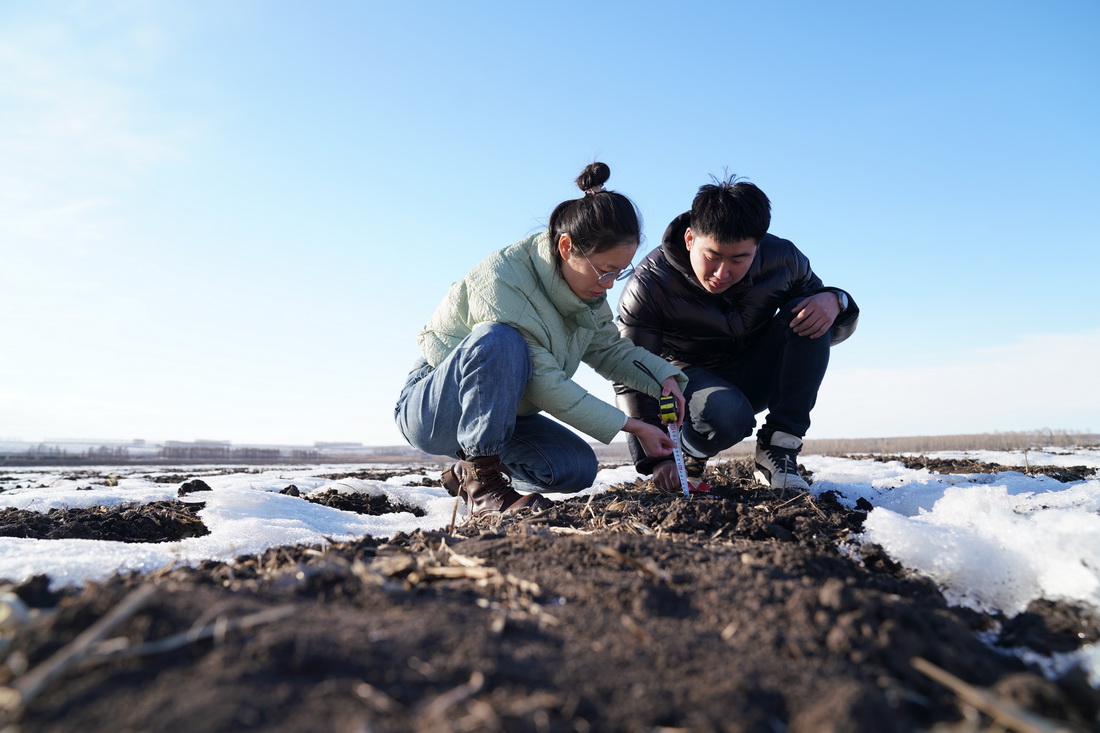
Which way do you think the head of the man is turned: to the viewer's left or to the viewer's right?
to the viewer's left

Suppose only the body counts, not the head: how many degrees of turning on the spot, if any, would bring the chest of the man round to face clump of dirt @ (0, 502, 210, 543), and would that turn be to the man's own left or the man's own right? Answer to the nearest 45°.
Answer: approximately 45° to the man's own right

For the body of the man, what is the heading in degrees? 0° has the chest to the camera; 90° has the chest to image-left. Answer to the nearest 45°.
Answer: approximately 0°

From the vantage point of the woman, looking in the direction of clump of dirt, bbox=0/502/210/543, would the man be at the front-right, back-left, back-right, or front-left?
back-right

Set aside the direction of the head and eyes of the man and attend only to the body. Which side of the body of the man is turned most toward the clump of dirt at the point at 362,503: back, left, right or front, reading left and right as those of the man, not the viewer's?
right

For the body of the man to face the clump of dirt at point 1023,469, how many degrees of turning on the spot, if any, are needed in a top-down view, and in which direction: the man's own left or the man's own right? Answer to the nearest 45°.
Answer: approximately 135° to the man's own left

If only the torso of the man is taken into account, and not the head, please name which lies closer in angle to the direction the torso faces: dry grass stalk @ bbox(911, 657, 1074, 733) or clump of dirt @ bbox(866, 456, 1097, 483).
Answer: the dry grass stalk

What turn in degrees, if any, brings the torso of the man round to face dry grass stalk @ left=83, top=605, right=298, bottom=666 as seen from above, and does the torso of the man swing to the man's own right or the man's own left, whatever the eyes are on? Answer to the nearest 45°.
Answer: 0° — they already face it

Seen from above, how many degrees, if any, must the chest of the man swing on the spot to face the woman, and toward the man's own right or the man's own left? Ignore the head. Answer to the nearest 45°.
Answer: approximately 45° to the man's own right
